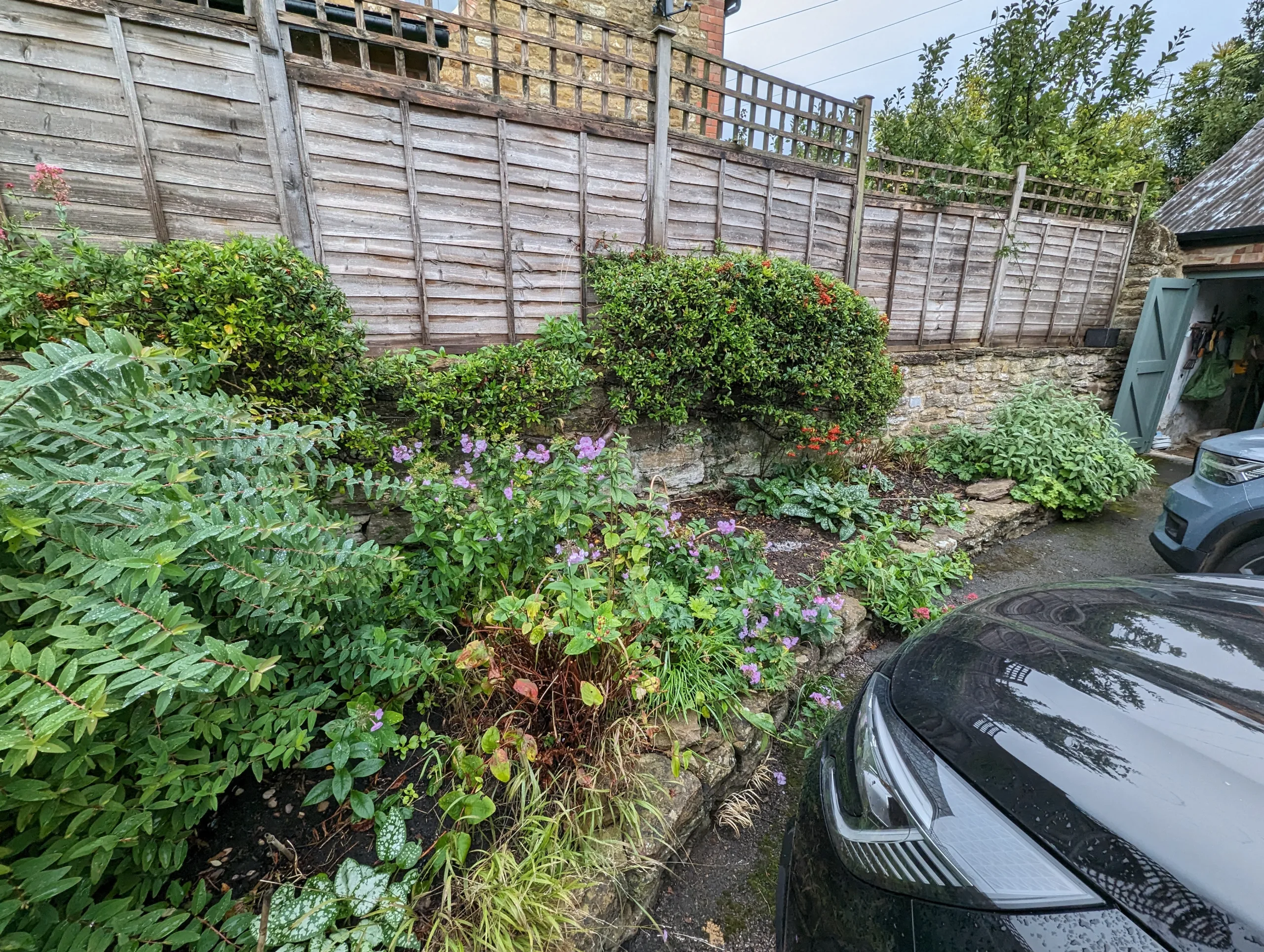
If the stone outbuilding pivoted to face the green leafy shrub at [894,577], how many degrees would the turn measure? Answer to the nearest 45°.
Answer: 0° — it already faces it

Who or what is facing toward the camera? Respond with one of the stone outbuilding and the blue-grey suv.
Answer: the stone outbuilding

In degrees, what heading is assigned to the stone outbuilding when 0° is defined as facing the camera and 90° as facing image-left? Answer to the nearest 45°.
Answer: approximately 0°

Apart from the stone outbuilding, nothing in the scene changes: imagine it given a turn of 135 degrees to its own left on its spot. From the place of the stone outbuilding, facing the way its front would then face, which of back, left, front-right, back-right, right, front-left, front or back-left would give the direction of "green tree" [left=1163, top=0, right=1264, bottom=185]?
front-left

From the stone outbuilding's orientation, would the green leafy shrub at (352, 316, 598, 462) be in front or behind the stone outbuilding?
in front

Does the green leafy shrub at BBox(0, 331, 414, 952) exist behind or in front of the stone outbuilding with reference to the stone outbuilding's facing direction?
in front

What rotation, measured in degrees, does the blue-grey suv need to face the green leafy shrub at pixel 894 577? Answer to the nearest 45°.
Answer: approximately 45° to its left

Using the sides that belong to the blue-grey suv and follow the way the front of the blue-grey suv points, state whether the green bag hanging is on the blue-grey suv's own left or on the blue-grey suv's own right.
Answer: on the blue-grey suv's own right

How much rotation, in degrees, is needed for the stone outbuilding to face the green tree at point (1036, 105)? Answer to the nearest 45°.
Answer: approximately 45° to its right

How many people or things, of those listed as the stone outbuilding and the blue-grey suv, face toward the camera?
1

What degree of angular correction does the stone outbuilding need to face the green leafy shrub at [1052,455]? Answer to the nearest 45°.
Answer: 0° — it already faces it

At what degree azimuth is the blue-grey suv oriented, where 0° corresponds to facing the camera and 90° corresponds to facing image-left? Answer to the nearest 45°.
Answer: approximately 90°
